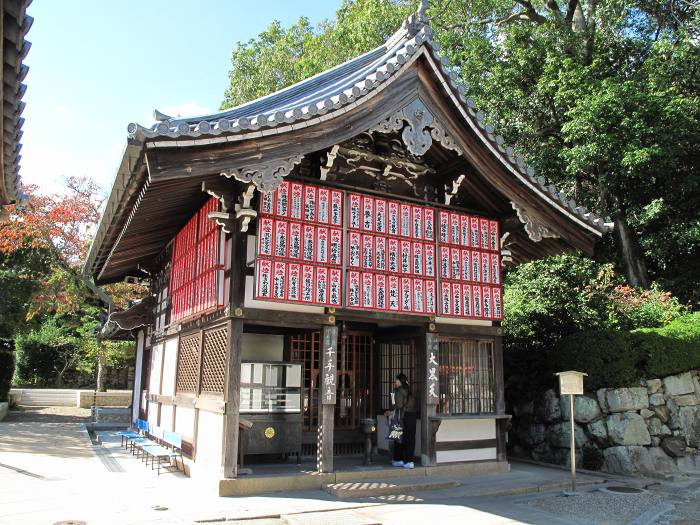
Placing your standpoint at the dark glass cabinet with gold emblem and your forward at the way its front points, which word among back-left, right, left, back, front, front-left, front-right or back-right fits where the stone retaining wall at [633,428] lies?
left

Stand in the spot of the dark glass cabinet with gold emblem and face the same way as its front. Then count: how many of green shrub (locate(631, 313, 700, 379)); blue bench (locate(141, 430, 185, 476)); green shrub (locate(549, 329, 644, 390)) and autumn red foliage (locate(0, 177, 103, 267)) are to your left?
2

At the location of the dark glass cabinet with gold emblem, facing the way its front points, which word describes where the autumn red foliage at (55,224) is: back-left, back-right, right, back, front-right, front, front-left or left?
back-right

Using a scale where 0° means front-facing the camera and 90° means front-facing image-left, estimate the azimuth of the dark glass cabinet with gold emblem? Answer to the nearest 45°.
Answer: approximately 0°

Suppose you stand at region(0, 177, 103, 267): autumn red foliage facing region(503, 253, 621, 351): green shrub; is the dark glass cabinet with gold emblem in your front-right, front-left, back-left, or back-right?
front-right

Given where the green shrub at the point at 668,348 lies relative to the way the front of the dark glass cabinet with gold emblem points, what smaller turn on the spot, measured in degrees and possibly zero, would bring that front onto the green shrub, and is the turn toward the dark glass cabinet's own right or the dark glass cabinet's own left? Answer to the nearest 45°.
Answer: approximately 90° to the dark glass cabinet's own left

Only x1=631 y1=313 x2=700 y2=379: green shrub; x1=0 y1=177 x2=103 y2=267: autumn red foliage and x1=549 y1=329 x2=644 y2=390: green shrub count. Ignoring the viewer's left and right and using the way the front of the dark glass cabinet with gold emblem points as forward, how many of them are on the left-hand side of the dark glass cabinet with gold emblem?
2

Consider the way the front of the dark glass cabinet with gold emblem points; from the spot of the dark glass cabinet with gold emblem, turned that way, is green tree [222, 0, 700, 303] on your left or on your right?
on your left

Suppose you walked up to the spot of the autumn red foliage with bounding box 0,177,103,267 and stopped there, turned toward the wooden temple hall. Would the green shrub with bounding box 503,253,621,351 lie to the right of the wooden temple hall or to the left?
left

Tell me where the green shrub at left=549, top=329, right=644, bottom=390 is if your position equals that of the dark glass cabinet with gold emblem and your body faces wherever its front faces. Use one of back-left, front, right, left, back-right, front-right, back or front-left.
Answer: left

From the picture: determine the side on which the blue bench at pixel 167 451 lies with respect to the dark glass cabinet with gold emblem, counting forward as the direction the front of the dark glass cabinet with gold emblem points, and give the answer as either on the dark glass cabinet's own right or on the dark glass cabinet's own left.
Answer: on the dark glass cabinet's own right

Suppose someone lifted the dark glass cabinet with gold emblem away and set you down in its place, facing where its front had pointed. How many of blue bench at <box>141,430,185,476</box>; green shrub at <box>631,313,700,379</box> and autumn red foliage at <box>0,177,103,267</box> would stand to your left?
1
